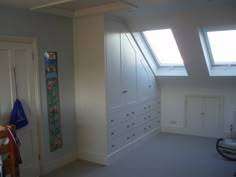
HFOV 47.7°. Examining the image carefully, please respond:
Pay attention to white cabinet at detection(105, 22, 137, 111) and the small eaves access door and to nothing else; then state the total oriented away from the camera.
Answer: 0

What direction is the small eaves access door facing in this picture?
toward the camera

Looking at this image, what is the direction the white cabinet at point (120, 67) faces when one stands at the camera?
facing the viewer and to the right of the viewer

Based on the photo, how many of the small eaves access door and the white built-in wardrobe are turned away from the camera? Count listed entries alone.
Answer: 0

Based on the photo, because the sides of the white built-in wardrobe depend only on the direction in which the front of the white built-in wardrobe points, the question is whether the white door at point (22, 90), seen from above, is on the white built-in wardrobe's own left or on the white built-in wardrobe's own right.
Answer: on the white built-in wardrobe's own right

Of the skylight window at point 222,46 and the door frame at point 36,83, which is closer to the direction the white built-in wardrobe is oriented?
the skylight window

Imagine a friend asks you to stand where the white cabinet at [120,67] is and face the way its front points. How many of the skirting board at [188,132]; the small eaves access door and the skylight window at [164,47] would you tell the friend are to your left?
3

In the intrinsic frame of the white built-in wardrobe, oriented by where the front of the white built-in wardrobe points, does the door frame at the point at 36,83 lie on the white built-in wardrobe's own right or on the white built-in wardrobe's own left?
on the white built-in wardrobe's own right

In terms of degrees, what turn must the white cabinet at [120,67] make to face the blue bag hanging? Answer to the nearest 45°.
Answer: approximately 90° to its right

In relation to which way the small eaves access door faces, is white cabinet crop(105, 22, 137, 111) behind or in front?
in front

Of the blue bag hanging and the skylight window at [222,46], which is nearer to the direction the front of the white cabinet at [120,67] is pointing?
the skylight window

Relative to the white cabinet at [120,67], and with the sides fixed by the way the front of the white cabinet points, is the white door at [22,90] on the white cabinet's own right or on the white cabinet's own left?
on the white cabinet's own right

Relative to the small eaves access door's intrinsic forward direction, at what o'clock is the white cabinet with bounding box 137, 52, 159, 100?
The white cabinet is roughly at 2 o'clock from the small eaves access door.
